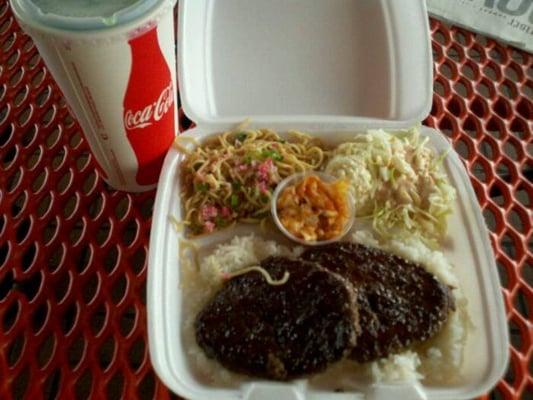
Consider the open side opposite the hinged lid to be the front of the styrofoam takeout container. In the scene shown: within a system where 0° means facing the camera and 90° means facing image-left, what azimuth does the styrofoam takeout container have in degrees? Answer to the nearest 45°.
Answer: approximately 0°
